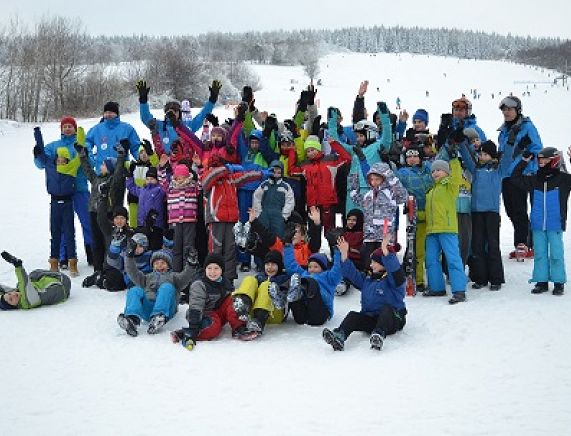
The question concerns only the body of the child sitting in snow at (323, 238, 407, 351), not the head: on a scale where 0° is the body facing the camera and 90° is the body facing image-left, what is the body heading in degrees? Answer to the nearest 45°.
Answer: approximately 45°

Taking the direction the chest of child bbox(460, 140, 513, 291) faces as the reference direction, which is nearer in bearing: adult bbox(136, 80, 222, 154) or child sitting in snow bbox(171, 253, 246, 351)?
the child sitting in snow

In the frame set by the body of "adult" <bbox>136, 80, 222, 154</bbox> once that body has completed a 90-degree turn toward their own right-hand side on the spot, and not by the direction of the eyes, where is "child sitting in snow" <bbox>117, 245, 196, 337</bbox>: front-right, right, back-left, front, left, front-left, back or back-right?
left

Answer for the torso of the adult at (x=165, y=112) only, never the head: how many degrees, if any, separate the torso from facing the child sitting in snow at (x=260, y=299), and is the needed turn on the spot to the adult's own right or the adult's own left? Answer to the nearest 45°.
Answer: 0° — they already face them

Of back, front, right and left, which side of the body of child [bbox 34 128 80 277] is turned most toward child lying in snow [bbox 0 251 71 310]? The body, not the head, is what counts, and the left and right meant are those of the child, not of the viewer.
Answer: front

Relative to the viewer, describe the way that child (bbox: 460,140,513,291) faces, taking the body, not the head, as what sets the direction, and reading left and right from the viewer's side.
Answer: facing the viewer

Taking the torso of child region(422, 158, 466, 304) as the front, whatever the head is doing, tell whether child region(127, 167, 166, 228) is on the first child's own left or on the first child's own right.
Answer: on the first child's own right

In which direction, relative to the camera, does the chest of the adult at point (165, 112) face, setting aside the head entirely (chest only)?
toward the camera

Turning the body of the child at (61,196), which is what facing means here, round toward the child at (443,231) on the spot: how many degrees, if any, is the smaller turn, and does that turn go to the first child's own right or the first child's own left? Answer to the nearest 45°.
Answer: approximately 45° to the first child's own left

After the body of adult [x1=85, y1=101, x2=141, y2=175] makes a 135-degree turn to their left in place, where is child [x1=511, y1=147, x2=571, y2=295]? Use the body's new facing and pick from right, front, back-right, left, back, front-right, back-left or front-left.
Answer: right

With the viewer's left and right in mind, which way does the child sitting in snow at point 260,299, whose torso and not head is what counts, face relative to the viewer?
facing the viewer and to the left of the viewer

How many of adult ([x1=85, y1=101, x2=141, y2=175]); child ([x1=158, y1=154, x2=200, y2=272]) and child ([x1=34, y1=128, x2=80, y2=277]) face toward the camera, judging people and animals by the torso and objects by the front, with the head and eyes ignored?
3
